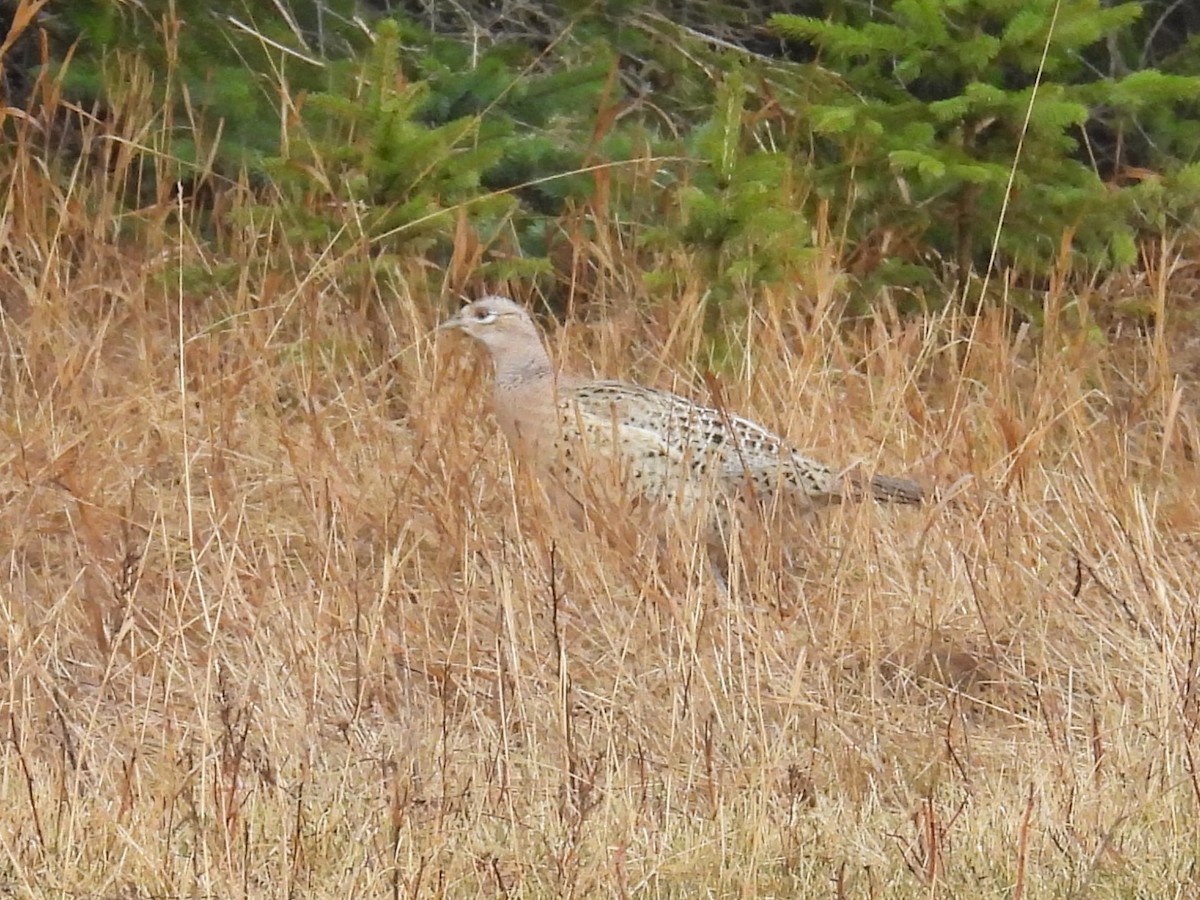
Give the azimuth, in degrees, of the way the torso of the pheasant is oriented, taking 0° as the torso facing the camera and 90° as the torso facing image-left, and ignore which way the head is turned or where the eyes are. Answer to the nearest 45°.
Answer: approximately 90°
